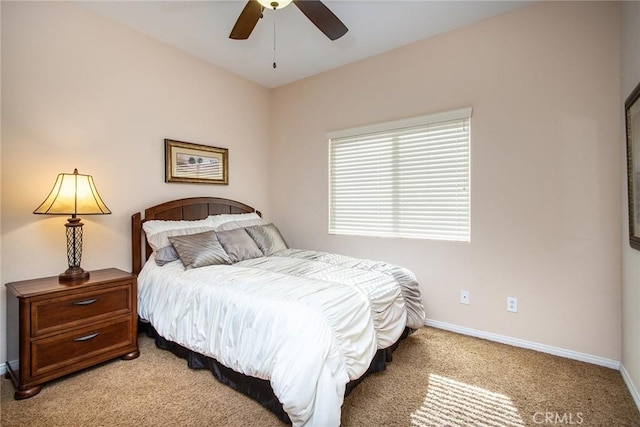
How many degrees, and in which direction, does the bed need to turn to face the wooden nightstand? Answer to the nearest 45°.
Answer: approximately 135° to its right

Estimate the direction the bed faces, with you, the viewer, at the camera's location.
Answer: facing the viewer and to the right of the viewer

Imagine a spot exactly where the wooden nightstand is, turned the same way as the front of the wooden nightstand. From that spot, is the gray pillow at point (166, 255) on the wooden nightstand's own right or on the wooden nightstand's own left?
on the wooden nightstand's own left

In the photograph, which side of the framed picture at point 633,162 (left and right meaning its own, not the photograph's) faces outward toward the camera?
left

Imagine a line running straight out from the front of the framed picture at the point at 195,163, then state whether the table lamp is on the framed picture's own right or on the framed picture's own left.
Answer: on the framed picture's own right

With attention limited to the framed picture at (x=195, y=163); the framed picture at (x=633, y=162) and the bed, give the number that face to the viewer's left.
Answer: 1

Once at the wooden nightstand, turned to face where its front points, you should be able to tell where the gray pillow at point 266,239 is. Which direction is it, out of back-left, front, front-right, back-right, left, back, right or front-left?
front-left

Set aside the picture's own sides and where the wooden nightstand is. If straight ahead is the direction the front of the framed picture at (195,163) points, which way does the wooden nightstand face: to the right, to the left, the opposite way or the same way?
the same way

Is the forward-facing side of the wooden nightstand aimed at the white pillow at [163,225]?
no

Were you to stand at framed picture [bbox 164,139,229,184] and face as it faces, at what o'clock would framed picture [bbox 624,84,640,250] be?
framed picture [bbox 624,84,640,250] is roughly at 12 o'clock from framed picture [bbox 164,139,229,184].

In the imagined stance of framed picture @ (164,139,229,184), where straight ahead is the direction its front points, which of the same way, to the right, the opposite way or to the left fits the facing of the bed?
the same way

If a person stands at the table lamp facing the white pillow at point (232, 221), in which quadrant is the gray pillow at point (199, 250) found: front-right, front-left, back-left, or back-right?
front-right
